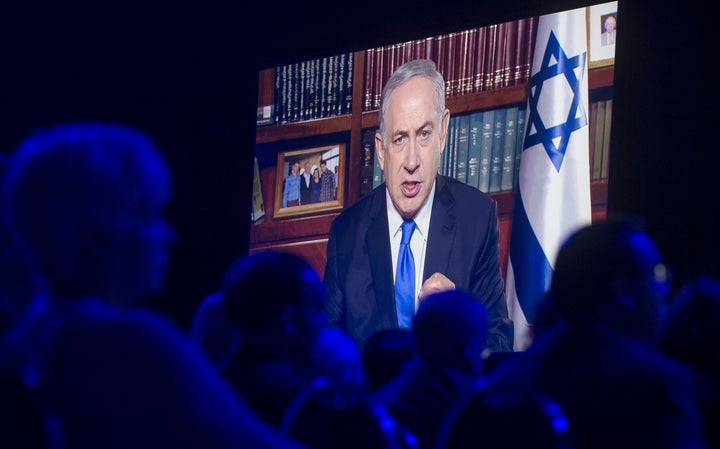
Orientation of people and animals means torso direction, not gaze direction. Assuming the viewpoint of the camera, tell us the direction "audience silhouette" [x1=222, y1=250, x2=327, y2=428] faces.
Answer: facing away from the viewer and to the right of the viewer

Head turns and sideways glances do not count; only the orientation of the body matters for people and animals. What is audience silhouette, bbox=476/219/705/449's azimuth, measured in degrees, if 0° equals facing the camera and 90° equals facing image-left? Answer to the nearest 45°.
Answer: approximately 225°

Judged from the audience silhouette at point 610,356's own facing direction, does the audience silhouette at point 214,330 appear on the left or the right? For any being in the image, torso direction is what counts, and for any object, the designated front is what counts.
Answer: on their left

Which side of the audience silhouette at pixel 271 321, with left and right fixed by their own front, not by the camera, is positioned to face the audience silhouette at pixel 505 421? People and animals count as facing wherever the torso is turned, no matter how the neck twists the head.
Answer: right

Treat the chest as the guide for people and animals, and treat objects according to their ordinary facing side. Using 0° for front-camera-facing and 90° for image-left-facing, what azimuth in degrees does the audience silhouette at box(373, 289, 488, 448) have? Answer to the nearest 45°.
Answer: approximately 225°

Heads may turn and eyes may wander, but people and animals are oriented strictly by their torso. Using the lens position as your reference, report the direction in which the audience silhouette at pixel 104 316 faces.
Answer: facing away from the viewer and to the right of the viewer
